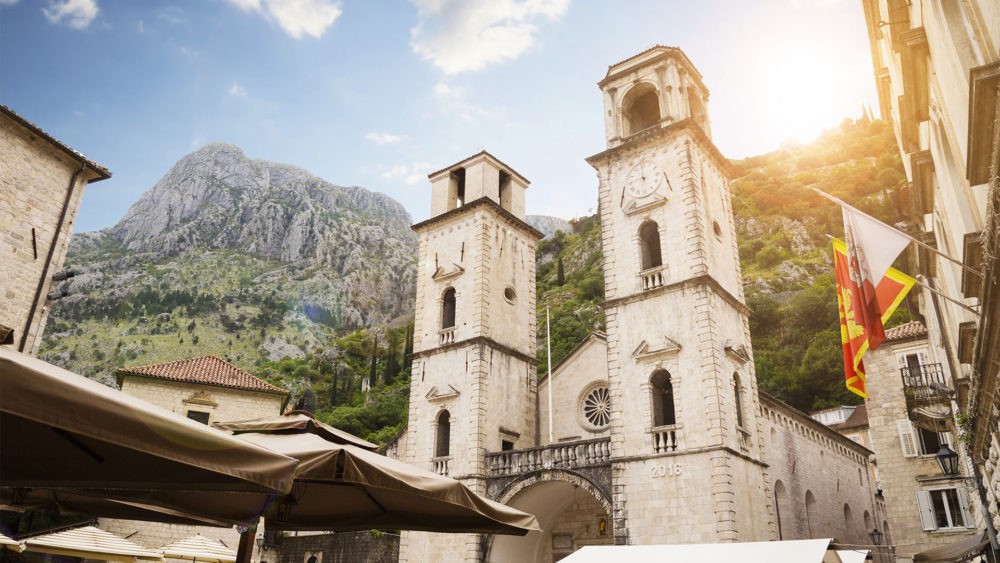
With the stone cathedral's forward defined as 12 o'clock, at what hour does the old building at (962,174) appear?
The old building is roughly at 10 o'clock from the stone cathedral.

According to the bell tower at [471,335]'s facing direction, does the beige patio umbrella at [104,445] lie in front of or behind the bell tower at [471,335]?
in front

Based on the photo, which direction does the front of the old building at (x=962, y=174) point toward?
to the viewer's left

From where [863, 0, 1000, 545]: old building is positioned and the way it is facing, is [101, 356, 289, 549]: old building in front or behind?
in front

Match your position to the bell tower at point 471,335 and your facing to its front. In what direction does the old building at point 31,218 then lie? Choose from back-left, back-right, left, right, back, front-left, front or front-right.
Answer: front

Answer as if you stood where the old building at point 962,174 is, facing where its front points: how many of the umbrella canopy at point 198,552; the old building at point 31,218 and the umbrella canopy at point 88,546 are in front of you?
3

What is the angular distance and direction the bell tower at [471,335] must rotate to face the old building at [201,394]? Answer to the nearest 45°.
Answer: approximately 90° to its right

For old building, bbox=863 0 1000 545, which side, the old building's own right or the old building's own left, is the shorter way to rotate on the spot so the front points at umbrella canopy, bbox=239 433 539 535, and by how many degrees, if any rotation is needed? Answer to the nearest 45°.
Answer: approximately 45° to the old building's own left

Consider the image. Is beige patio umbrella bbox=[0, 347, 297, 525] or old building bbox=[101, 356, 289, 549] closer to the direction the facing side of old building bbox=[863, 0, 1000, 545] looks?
the old building

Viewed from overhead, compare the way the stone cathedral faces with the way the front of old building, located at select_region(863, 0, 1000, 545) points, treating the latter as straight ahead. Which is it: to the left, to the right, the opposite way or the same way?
to the left

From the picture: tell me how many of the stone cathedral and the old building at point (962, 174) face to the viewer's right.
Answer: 0

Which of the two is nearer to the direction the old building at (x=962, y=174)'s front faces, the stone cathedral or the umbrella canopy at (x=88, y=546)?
the umbrella canopy

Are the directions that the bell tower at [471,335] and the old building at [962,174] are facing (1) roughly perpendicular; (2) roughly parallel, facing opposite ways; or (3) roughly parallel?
roughly perpendicular

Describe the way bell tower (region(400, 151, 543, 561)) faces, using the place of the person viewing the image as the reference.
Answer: facing the viewer and to the left of the viewer

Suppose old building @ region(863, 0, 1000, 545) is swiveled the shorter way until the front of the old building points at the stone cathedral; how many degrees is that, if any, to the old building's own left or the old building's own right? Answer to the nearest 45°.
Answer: approximately 45° to the old building's own right

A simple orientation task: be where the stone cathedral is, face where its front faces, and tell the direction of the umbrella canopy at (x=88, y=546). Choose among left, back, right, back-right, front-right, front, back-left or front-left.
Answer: front
